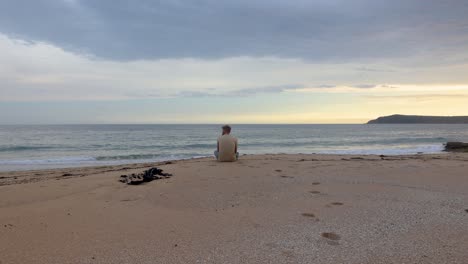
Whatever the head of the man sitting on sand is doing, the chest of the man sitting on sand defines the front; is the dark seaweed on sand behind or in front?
behind

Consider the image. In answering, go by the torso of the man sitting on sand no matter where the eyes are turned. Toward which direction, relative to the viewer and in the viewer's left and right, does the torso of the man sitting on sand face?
facing away from the viewer
